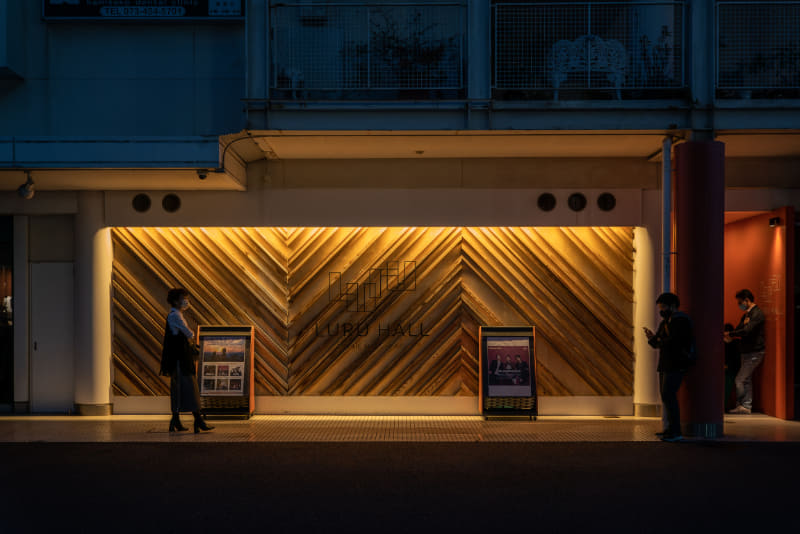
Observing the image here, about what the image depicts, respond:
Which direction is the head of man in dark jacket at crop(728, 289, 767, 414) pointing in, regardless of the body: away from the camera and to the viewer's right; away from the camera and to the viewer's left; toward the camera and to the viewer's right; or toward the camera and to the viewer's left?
toward the camera and to the viewer's left

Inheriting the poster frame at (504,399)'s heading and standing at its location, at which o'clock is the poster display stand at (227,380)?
The poster display stand is roughly at 3 o'clock from the poster frame.

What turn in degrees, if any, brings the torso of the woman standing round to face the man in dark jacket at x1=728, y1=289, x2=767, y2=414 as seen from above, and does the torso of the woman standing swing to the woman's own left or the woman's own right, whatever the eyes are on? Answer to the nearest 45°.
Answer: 0° — they already face them

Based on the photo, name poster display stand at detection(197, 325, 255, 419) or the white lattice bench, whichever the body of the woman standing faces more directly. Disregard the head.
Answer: the white lattice bench

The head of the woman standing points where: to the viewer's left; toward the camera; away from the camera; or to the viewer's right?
to the viewer's right

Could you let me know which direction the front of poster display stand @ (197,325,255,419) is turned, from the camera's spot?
facing the viewer

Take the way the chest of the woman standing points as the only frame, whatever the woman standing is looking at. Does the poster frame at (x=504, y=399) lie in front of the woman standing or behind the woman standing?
in front

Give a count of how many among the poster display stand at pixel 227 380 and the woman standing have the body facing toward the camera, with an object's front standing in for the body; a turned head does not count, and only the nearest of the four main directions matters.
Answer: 1

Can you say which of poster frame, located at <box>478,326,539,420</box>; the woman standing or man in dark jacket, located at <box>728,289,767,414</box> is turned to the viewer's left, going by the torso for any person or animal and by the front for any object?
the man in dark jacket

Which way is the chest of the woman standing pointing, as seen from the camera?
to the viewer's right

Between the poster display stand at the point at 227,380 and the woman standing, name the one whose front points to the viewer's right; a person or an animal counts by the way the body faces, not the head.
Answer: the woman standing

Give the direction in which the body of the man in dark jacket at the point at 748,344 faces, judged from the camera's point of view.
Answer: to the viewer's left

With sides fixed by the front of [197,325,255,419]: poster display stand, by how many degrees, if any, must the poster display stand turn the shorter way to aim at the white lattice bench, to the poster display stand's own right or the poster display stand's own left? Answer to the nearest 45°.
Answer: approximately 45° to the poster display stand's own left
